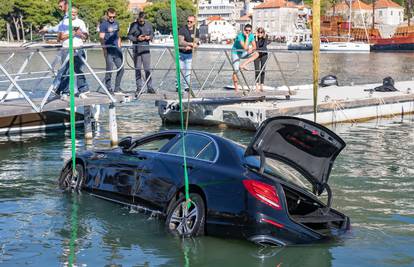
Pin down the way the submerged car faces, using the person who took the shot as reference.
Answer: facing away from the viewer and to the left of the viewer

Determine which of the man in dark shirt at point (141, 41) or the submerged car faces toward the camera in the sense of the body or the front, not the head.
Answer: the man in dark shirt

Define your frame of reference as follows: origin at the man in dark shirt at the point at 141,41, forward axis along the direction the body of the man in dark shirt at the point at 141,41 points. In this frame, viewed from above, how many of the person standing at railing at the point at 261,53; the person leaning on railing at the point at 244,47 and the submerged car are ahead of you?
1

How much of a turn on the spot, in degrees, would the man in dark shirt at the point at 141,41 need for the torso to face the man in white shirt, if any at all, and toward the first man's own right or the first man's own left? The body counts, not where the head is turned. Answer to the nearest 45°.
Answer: approximately 45° to the first man's own right

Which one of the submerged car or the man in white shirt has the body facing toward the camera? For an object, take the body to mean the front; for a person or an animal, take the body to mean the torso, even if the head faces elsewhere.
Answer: the man in white shirt

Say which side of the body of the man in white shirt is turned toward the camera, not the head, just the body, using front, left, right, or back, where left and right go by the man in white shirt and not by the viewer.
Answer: front

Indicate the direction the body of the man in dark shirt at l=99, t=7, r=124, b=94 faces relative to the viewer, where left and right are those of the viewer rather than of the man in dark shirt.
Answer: facing the viewer and to the right of the viewer

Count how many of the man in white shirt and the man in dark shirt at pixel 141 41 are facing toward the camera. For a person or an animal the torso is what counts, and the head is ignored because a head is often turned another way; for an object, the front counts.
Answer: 2

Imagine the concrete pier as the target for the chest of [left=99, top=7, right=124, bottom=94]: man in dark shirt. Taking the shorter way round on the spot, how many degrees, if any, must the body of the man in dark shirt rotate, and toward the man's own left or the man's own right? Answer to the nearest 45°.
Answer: approximately 90° to the man's own left

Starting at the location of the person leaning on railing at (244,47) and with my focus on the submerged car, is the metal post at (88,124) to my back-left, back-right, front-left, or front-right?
front-right

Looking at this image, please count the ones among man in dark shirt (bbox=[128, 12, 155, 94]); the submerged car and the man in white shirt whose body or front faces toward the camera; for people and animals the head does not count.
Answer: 2

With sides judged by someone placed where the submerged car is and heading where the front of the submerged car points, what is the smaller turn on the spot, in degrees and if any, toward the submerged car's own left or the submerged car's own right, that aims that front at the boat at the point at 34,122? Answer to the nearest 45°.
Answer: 0° — it already faces it
